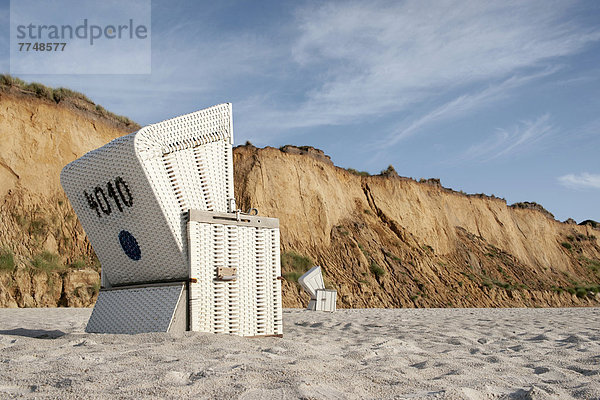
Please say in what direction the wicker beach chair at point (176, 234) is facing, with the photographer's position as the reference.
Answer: facing away from the viewer and to the right of the viewer
